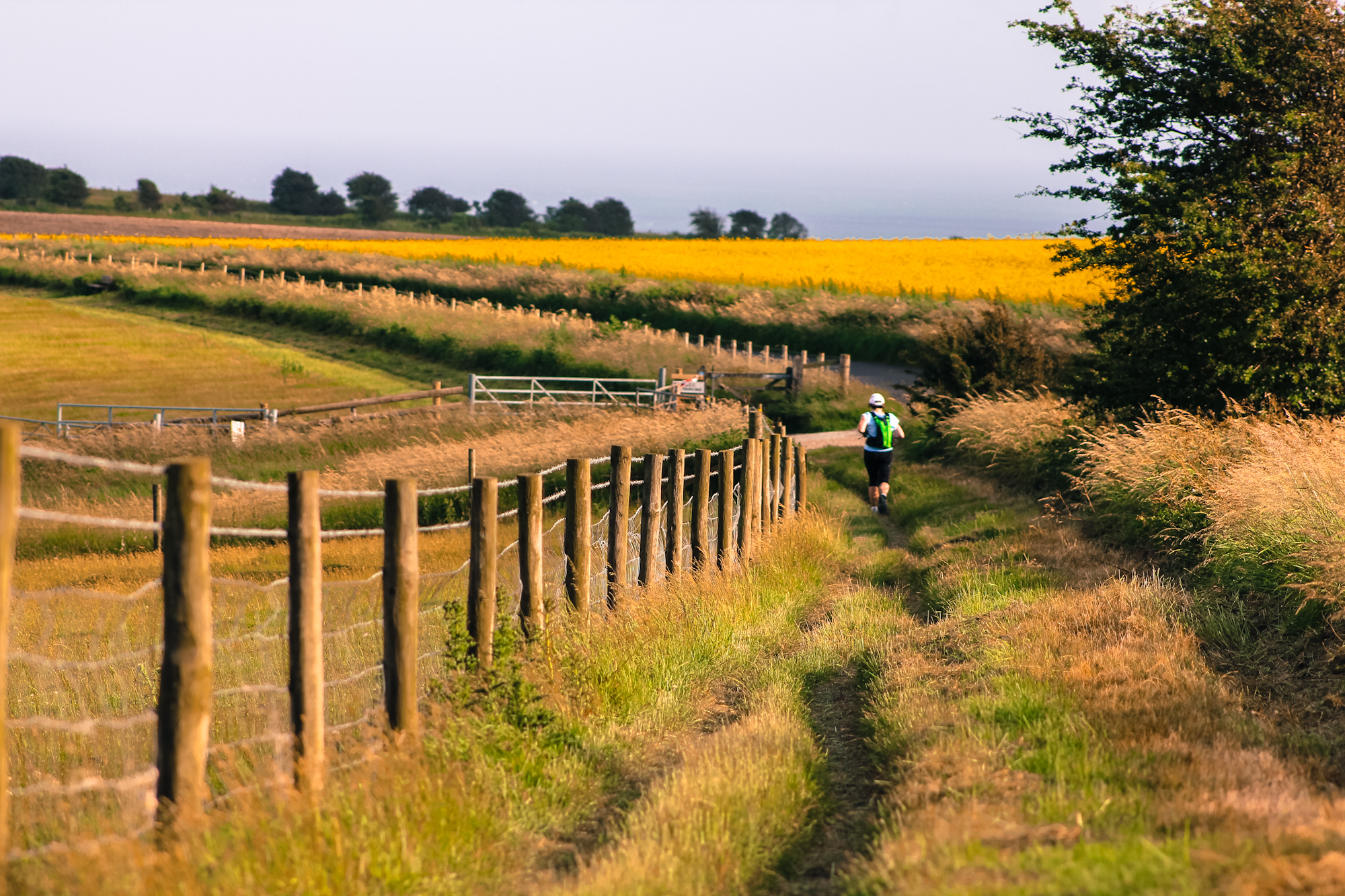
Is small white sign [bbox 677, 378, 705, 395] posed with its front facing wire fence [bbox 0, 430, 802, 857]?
yes

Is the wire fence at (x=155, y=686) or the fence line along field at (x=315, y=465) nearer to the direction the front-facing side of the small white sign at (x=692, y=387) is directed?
the wire fence

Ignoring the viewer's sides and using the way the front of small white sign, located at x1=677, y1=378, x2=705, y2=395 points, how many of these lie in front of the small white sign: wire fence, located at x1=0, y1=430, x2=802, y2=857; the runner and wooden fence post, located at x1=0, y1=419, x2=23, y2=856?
3

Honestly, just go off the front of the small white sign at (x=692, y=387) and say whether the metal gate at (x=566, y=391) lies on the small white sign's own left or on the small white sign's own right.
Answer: on the small white sign's own right

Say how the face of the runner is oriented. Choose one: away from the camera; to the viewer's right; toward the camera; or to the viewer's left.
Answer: away from the camera

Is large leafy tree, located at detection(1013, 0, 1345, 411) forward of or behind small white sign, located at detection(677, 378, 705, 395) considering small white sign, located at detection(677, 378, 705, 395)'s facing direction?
forward

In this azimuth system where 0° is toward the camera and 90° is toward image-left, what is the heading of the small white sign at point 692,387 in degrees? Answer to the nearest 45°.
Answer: approximately 0°

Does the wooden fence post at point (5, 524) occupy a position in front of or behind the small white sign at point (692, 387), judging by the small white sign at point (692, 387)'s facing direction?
in front

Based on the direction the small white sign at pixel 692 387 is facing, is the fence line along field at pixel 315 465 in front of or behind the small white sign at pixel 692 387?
in front
